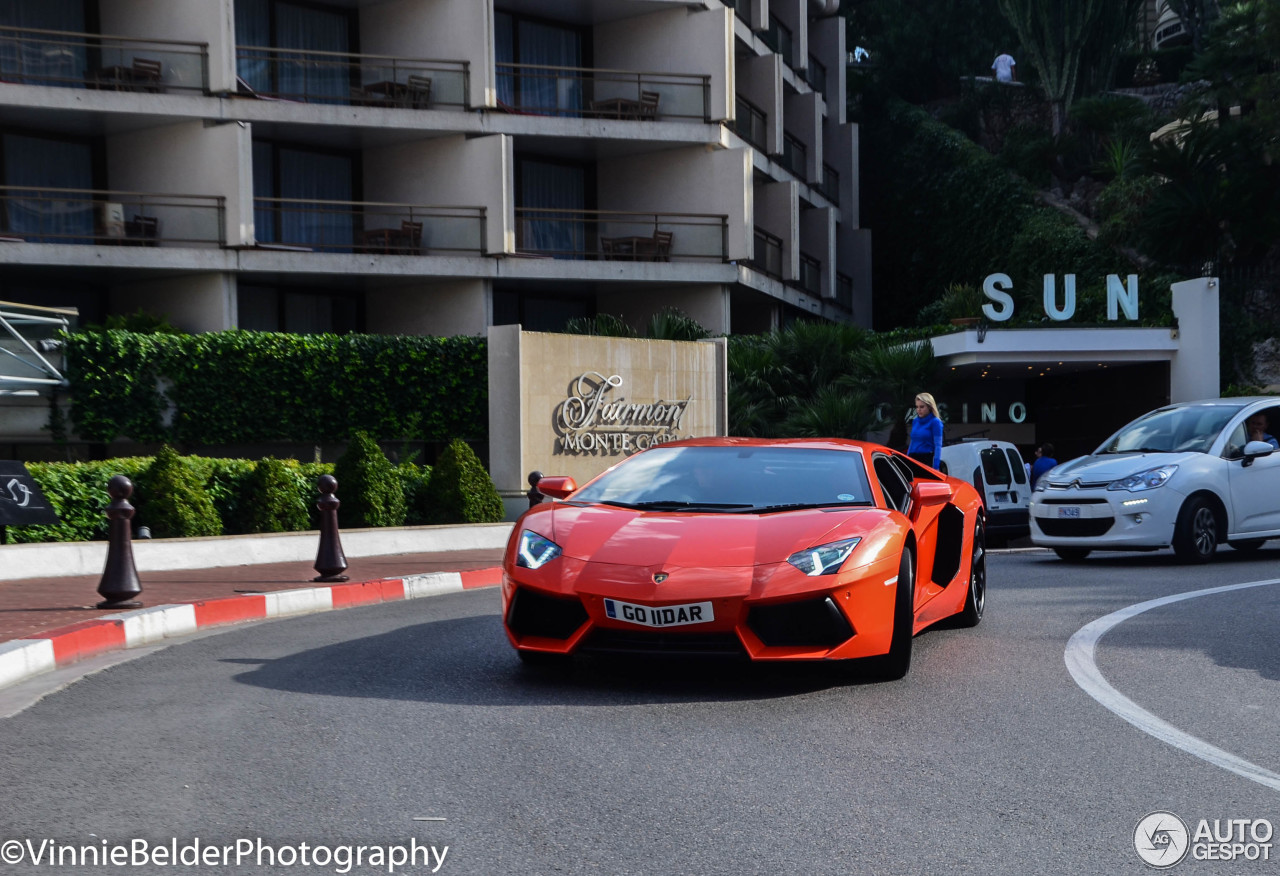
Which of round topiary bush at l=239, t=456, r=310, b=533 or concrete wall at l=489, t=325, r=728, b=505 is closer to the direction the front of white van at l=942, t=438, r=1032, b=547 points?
the concrete wall

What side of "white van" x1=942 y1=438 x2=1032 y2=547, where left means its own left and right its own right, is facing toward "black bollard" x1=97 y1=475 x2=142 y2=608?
left

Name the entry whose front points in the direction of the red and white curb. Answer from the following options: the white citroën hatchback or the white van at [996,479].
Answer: the white citroën hatchback

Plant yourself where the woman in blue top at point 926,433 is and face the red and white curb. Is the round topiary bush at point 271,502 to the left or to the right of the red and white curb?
right

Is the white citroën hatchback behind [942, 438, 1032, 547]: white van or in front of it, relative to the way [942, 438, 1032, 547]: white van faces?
behind

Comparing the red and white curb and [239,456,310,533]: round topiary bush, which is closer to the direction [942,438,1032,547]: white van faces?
the round topiary bush

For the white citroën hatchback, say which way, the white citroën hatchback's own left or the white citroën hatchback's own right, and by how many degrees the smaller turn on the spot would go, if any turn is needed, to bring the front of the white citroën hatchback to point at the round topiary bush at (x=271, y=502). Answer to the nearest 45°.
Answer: approximately 45° to the white citroën hatchback's own right

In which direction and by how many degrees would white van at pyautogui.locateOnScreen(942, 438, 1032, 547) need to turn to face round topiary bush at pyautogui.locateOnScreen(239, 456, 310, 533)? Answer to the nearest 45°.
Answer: approximately 90° to its left

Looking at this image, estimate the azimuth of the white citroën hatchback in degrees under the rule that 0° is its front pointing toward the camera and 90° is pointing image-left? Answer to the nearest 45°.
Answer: approximately 45°

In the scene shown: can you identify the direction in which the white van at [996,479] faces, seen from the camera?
facing away from the viewer and to the left of the viewer

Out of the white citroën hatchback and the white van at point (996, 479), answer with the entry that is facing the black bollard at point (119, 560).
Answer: the white citroën hatchback
